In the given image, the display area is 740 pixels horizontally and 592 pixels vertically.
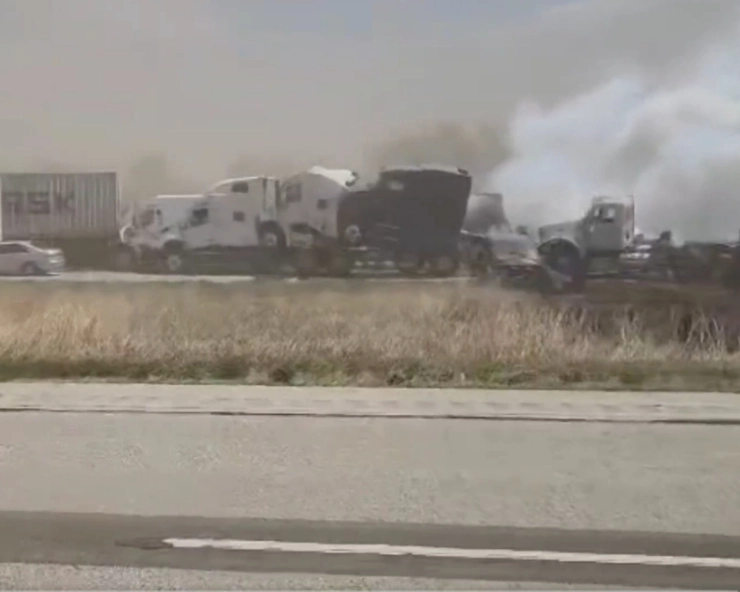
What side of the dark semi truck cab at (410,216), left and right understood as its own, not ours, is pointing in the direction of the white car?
front

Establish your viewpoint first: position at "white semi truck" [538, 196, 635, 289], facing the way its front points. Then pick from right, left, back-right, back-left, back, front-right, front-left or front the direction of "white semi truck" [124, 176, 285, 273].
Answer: front

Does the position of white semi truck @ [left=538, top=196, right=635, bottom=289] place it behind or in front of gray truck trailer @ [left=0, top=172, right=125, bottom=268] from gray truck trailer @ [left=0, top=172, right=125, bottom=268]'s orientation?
behind

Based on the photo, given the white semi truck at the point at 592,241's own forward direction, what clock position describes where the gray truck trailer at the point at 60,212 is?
The gray truck trailer is roughly at 12 o'clock from the white semi truck.

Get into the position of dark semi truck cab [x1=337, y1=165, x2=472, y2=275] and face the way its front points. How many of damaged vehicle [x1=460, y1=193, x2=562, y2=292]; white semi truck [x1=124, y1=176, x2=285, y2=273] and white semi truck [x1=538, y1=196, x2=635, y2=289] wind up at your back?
2

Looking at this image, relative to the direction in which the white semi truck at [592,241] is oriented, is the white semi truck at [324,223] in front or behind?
in front

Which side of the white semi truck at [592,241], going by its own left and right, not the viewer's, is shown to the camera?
left

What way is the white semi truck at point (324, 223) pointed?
to the viewer's left

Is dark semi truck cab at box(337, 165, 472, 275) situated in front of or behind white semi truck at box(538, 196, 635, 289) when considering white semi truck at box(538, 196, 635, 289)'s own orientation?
in front

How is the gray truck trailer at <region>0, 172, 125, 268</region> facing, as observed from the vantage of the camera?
facing to the left of the viewer

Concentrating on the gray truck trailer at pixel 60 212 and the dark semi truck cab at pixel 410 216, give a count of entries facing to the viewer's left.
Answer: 2

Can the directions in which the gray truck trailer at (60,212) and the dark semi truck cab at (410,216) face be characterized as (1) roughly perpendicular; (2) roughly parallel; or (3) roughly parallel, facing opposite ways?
roughly parallel

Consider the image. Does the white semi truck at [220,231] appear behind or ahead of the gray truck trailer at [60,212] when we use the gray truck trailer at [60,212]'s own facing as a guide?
behind

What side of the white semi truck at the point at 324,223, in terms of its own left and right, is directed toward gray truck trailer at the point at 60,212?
front

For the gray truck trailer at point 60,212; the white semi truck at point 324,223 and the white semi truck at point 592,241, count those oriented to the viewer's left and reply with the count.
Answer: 3

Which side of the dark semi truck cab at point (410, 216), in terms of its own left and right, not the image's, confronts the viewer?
left

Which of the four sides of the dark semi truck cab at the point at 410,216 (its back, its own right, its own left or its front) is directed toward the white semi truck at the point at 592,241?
back

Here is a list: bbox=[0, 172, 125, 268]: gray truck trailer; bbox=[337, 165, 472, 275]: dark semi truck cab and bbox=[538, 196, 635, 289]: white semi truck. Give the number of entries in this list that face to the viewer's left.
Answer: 3

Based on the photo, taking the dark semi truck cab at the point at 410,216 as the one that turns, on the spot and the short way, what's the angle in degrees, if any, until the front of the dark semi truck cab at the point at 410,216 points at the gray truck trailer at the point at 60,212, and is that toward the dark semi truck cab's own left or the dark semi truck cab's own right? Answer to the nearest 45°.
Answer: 0° — it already faces it
